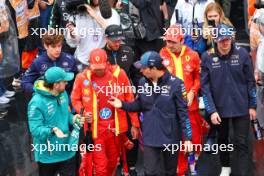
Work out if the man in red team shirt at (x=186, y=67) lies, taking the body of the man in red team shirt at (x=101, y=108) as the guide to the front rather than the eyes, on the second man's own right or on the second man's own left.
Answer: on the second man's own left

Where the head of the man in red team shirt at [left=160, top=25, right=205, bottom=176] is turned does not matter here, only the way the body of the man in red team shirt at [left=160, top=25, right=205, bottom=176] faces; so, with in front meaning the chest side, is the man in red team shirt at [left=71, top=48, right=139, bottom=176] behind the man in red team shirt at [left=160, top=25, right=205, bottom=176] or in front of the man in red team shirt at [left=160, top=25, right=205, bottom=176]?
in front

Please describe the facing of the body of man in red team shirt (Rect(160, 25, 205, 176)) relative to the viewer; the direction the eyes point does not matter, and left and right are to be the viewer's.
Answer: facing the viewer and to the left of the viewer

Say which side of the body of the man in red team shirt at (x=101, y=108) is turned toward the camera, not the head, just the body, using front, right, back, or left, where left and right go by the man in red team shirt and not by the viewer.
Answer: front

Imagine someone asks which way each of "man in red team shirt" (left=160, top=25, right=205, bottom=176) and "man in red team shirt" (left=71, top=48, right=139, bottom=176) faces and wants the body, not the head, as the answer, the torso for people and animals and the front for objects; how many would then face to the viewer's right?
0
